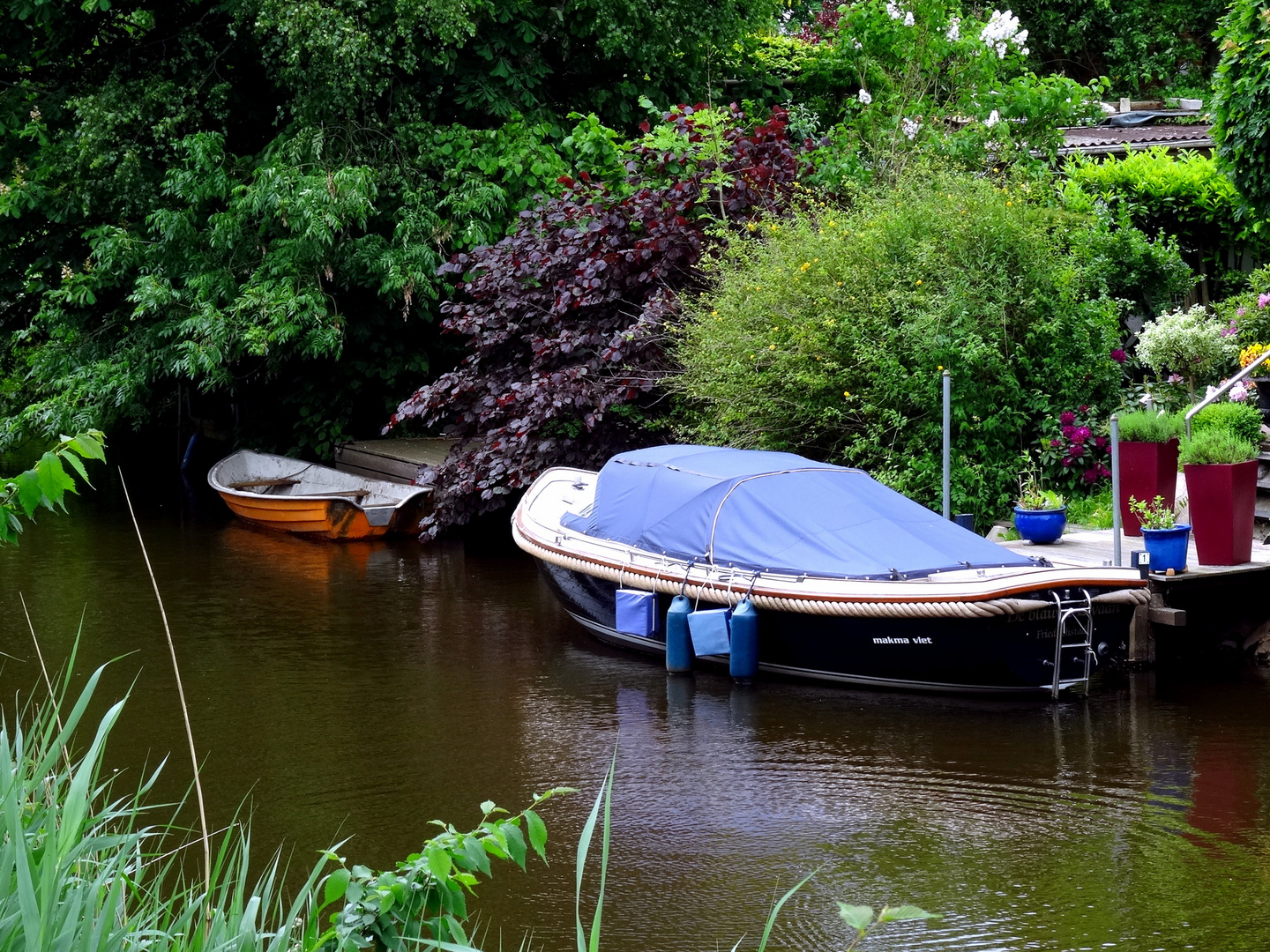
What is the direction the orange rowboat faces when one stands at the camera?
facing away from the viewer and to the left of the viewer

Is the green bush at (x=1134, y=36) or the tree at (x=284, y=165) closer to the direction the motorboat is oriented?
the tree

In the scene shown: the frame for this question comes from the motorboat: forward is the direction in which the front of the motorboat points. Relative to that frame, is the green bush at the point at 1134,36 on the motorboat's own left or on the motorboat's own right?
on the motorboat's own right

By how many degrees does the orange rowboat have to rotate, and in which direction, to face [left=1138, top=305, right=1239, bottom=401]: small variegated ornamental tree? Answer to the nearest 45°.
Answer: approximately 180°

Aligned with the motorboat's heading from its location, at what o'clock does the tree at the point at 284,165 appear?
The tree is roughly at 12 o'clock from the motorboat.

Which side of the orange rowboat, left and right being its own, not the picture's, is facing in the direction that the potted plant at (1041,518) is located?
back

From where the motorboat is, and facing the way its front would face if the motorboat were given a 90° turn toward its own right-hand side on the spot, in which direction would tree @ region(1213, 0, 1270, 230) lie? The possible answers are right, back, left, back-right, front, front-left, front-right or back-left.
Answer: front

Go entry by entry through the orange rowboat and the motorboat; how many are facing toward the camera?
0

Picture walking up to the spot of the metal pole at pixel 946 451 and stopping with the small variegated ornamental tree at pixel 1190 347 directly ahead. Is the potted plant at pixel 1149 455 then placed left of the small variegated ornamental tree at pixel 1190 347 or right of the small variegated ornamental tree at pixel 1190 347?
right

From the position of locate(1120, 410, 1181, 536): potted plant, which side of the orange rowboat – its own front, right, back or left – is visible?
back

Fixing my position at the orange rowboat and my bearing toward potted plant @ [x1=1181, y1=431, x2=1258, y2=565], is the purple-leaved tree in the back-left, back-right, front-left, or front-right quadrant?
front-left

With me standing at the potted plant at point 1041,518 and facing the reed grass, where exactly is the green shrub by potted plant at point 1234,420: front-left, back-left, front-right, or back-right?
back-left

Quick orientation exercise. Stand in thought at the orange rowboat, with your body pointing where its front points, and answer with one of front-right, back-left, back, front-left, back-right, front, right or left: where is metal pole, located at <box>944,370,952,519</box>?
back

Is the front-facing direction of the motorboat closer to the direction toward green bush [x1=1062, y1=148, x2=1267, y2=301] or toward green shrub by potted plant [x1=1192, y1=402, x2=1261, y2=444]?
the green bush

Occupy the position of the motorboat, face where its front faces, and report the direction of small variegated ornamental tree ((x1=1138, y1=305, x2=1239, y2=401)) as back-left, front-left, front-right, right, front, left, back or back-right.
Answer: right

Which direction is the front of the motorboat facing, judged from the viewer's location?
facing away from the viewer and to the left of the viewer
